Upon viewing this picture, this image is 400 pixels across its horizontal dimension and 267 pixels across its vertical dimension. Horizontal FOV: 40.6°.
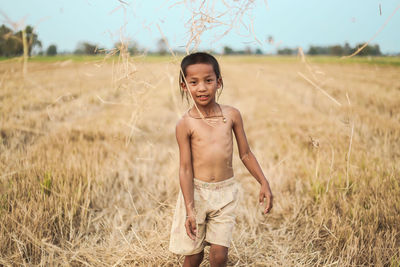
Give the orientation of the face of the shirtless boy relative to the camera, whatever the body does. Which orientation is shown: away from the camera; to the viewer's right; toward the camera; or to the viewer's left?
toward the camera

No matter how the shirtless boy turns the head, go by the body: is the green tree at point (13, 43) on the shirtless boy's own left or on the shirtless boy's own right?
on the shirtless boy's own right

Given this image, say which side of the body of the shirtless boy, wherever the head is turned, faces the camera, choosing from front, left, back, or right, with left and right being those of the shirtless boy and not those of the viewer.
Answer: front
